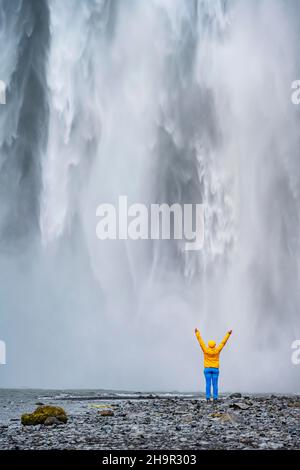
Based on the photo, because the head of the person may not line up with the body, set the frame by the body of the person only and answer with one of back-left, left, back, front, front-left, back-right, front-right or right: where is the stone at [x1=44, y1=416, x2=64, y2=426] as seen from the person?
back-left

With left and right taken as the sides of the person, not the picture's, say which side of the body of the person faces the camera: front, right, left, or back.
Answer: back

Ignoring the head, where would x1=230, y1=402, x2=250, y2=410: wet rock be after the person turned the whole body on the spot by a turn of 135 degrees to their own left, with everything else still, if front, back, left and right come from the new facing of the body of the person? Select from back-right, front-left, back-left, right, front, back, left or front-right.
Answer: left
